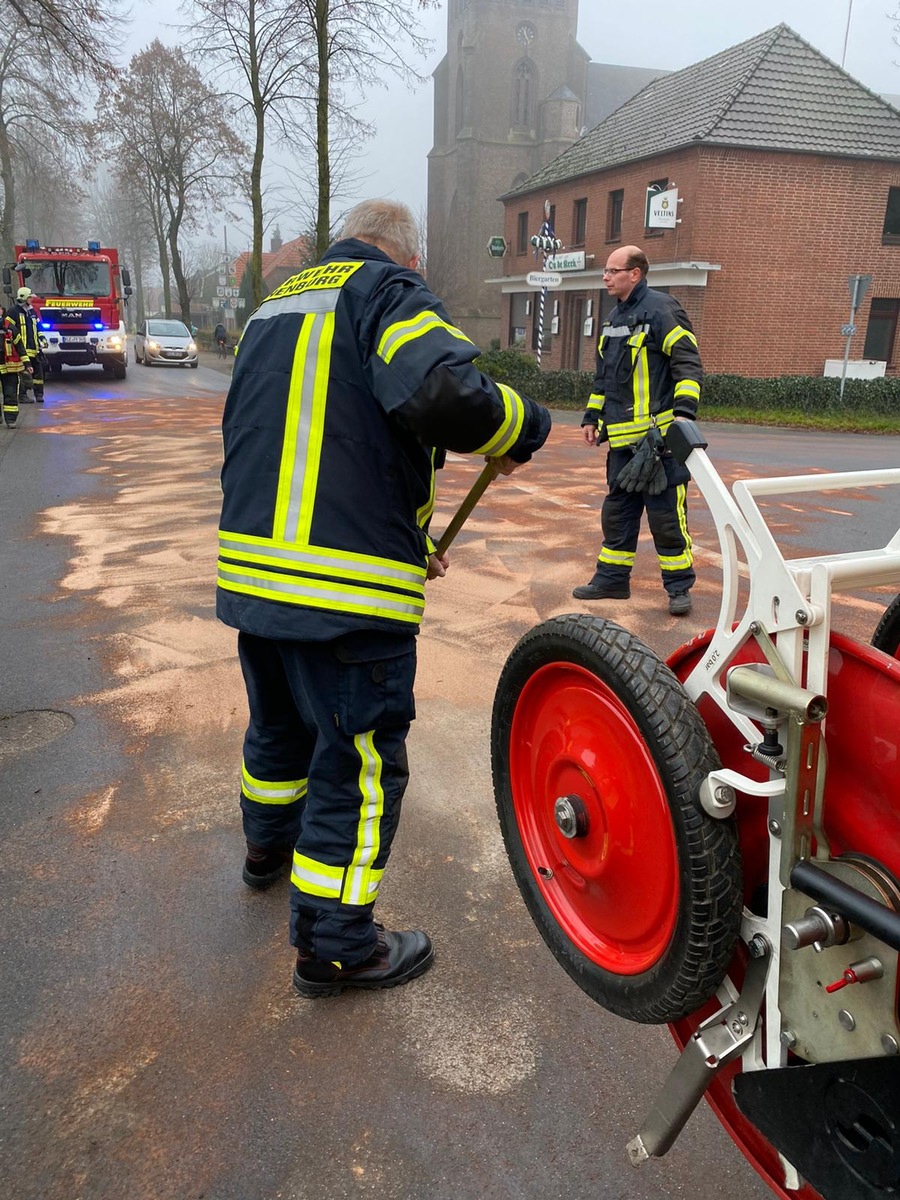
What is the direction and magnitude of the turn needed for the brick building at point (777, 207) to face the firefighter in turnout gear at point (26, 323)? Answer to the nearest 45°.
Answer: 0° — it already faces them

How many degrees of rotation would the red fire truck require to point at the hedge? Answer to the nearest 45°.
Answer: approximately 45° to its left

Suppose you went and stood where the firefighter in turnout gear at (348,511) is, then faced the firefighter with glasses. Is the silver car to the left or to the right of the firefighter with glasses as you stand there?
left

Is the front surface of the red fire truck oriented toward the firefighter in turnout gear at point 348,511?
yes

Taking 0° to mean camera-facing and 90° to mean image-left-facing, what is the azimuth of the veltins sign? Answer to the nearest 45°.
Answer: approximately 0°

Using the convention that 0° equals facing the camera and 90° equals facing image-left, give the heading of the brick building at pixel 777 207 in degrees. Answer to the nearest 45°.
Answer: approximately 45°
